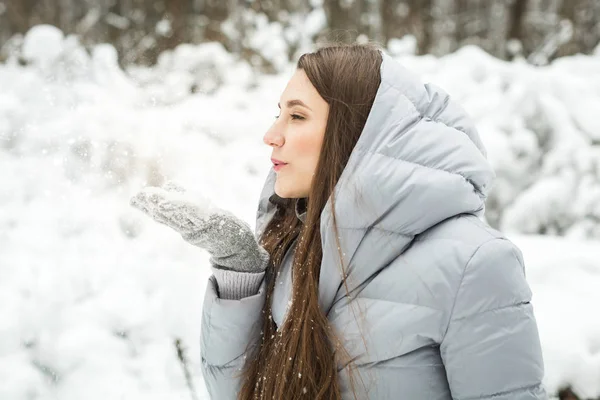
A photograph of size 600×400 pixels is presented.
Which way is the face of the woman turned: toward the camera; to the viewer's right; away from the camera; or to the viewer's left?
to the viewer's left

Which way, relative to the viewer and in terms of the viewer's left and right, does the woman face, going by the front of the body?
facing the viewer and to the left of the viewer
